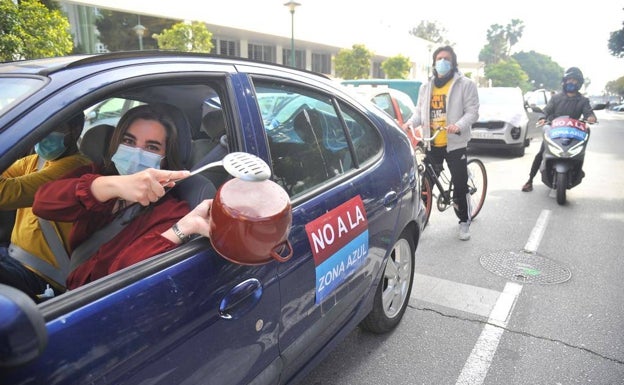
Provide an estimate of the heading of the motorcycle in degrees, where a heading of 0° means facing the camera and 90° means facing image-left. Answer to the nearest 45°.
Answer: approximately 0°

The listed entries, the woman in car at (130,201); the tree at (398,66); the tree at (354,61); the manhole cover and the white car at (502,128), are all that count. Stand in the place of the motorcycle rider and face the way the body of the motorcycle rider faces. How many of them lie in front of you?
2

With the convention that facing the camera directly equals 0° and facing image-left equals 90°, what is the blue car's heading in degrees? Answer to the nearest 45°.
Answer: approximately 45°

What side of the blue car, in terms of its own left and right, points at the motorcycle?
back

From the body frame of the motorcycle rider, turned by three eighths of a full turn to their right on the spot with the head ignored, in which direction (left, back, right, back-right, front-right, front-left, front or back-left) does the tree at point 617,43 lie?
front-right

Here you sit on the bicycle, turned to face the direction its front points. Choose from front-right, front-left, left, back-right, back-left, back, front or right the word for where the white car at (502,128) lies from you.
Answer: back-right

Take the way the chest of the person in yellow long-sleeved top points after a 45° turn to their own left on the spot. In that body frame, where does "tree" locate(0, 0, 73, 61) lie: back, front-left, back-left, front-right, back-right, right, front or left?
back
